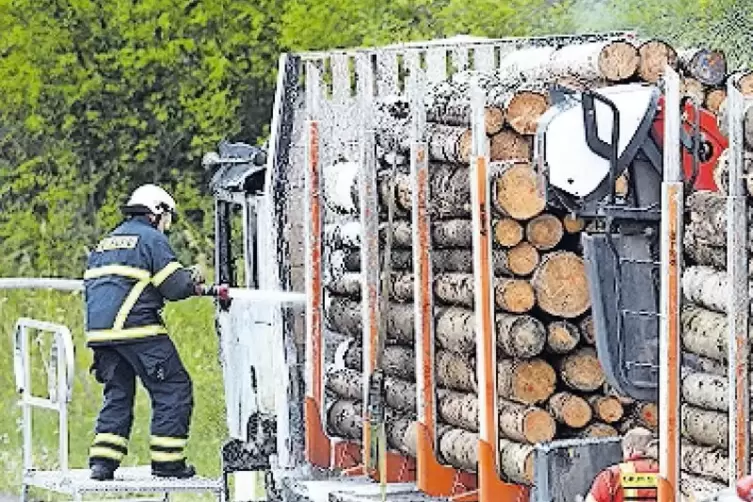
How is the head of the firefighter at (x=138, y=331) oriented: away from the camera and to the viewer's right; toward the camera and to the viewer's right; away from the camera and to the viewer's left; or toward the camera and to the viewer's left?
away from the camera and to the viewer's right

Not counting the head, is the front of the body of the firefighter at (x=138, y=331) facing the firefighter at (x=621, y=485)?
no

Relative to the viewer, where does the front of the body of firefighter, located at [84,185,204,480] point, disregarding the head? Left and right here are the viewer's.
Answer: facing away from the viewer and to the right of the viewer
